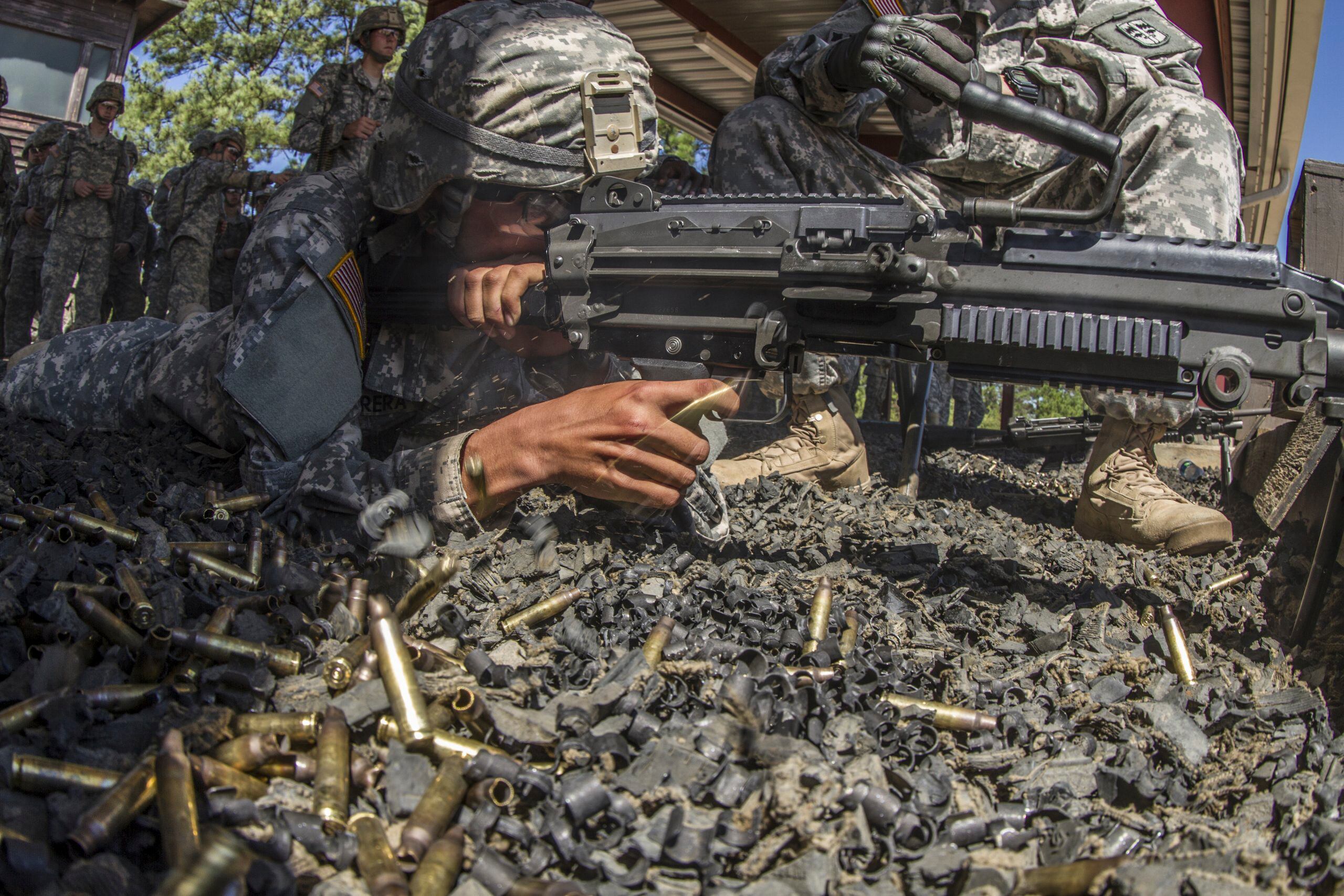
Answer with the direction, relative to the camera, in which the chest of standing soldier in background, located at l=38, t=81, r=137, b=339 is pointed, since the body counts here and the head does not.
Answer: toward the camera

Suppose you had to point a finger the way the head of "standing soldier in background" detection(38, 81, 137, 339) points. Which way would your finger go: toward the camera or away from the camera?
toward the camera

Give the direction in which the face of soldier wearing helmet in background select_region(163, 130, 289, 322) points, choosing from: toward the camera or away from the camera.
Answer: toward the camera

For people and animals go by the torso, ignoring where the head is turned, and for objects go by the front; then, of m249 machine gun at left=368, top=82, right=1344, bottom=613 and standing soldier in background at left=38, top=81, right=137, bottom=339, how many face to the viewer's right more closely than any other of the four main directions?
1

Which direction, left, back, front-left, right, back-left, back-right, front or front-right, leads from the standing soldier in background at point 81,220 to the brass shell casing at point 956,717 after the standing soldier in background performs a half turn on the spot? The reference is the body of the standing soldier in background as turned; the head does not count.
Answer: back

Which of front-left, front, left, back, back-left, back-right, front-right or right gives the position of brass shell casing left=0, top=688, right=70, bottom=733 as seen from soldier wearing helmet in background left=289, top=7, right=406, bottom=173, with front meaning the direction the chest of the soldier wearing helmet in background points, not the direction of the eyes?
front-right

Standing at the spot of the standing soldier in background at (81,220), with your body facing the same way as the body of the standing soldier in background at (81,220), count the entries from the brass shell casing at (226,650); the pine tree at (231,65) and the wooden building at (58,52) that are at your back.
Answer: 2

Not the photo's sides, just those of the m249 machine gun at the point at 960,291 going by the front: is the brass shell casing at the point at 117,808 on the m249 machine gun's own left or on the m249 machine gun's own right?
on the m249 machine gun's own right

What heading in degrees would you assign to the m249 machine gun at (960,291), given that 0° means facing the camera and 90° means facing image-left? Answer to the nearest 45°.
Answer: approximately 270°

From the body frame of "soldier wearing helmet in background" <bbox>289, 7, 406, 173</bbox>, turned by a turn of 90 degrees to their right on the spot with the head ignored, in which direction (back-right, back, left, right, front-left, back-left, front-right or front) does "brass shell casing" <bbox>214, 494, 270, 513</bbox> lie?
front-left

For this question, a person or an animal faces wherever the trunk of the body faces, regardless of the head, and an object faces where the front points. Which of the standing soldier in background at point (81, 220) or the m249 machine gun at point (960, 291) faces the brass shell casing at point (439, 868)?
the standing soldier in background

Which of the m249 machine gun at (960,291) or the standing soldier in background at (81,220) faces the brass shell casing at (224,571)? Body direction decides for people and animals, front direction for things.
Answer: the standing soldier in background

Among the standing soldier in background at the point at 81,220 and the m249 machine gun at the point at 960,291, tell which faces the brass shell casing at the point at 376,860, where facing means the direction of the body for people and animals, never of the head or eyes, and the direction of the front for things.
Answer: the standing soldier in background

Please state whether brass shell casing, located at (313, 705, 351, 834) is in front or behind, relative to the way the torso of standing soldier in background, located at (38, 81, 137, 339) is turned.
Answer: in front

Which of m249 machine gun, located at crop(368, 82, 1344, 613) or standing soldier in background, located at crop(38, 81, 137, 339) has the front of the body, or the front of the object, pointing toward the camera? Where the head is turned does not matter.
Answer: the standing soldier in background

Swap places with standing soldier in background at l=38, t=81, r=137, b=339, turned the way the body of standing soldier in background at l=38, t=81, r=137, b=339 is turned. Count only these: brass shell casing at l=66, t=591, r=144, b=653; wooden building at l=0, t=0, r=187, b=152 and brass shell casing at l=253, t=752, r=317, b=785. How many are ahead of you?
2

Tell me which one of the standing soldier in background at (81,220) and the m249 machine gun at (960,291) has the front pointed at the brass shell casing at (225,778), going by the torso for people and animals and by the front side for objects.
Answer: the standing soldier in background

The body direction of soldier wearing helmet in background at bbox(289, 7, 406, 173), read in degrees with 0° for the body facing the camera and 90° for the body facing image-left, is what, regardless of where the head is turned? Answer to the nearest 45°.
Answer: approximately 315°

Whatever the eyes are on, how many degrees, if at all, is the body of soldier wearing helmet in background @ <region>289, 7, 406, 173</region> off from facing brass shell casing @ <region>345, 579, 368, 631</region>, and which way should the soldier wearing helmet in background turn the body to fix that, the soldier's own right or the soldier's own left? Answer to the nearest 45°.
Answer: approximately 45° to the soldier's own right
